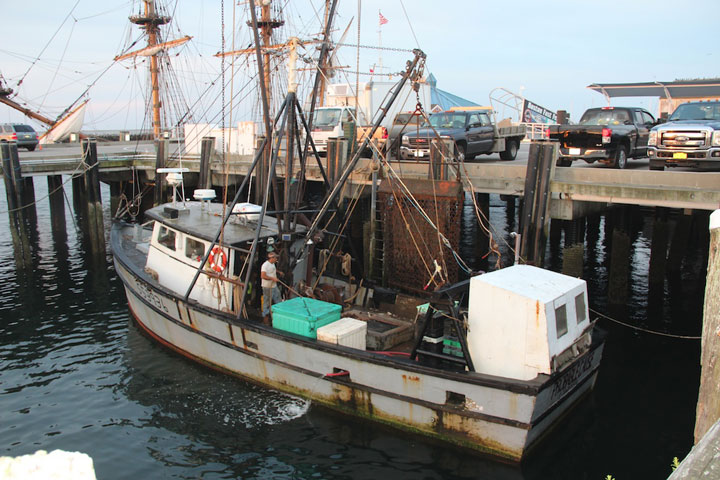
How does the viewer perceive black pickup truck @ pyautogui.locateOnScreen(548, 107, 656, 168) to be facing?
facing away from the viewer and to the right of the viewer

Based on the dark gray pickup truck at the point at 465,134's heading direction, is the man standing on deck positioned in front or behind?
in front

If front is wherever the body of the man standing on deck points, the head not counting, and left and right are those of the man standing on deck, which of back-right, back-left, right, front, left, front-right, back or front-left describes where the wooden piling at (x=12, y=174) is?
back-left

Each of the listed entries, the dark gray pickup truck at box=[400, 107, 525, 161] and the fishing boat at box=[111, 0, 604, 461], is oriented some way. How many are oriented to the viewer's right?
0

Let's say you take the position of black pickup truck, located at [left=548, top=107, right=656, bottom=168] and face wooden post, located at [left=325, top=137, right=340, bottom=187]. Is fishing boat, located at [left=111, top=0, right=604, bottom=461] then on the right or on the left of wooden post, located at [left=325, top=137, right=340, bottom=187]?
left

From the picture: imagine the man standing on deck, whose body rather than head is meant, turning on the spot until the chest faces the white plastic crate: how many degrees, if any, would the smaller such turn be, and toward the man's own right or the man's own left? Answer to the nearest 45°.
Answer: approximately 45° to the man's own right

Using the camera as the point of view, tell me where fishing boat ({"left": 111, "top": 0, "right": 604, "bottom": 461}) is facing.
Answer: facing away from the viewer and to the left of the viewer

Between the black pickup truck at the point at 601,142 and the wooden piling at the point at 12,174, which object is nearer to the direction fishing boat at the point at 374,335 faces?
the wooden piling

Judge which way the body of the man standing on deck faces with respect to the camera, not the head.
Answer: to the viewer's right

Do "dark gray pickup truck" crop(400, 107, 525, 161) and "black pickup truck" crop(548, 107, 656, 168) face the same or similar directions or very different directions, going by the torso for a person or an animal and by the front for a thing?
very different directions

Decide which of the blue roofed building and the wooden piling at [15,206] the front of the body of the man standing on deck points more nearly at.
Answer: the blue roofed building
